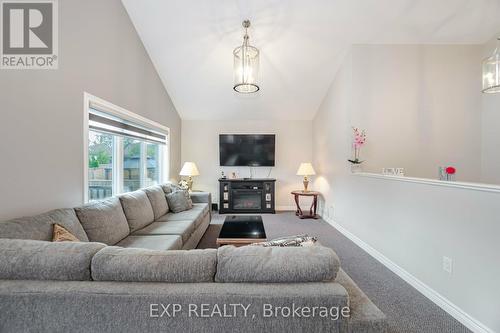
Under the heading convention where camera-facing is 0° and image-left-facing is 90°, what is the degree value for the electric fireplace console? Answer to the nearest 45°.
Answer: approximately 0°

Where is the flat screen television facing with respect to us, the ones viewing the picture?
facing the viewer

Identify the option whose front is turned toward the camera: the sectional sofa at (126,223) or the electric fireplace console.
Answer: the electric fireplace console

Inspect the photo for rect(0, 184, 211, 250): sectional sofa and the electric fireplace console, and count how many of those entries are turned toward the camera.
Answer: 1

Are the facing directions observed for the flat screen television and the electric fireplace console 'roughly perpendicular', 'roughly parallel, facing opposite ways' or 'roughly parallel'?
roughly parallel

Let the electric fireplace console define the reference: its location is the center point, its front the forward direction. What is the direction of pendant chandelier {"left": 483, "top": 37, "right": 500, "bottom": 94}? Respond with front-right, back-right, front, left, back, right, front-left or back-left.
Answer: front-left

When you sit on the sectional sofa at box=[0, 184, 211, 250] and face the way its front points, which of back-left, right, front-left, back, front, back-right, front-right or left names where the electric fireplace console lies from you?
front-left

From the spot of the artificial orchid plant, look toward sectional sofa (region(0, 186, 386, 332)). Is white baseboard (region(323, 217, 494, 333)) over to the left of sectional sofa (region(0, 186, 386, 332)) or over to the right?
left

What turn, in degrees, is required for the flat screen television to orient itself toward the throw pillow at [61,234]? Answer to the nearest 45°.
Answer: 0° — it already faces it

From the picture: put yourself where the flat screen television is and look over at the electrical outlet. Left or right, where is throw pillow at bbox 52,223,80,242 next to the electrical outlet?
right

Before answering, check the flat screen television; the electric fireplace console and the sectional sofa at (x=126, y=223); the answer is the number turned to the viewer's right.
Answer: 1

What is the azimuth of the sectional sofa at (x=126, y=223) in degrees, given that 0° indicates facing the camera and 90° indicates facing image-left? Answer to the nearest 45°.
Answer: approximately 270°

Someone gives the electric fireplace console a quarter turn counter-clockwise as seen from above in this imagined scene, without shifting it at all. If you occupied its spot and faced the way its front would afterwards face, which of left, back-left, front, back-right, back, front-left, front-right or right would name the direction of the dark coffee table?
right
